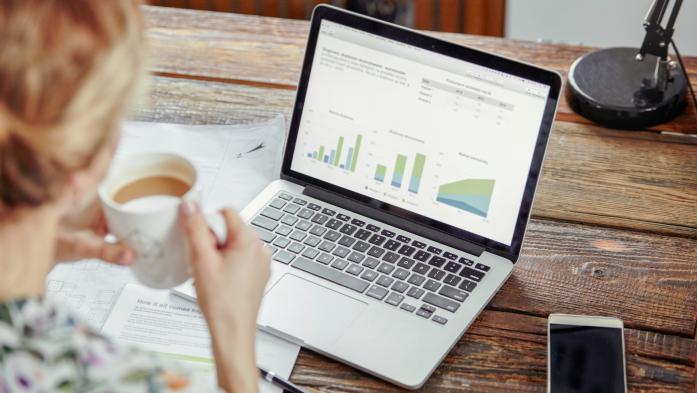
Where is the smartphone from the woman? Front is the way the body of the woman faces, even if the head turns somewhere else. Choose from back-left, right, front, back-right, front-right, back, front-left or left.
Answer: front-right

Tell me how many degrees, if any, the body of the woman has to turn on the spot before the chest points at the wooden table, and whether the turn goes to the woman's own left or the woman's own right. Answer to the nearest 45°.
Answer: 0° — they already face it

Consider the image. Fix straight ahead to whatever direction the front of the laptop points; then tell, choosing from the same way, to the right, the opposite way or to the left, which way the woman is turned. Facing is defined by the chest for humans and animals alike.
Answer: the opposite way

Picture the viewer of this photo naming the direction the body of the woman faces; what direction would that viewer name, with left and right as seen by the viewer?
facing away from the viewer and to the right of the viewer

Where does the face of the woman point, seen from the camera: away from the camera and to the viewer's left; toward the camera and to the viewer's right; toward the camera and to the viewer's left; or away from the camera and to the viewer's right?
away from the camera and to the viewer's right

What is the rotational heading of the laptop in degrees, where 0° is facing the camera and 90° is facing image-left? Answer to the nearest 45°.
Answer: approximately 45°
